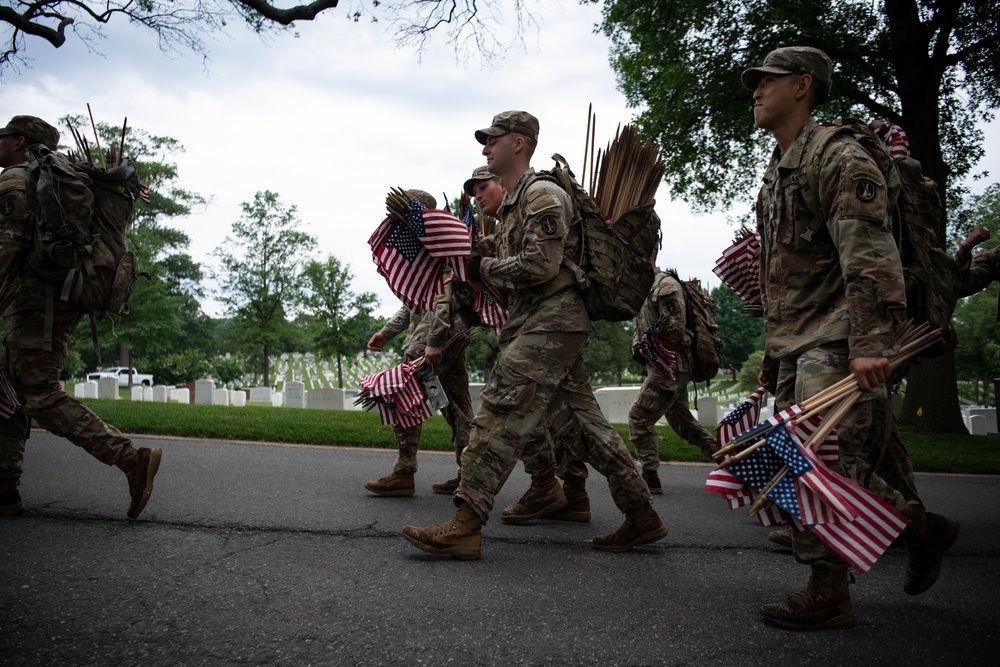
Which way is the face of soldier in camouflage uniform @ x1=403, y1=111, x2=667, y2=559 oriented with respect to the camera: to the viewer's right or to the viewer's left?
to the viewer's left

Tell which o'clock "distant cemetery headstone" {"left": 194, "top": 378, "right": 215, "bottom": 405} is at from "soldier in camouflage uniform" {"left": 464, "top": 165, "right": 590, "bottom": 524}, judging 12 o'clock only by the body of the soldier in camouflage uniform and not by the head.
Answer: The distant cemetery headstone is roughly at 2 o'clock from the soldier in camouflage uniform.

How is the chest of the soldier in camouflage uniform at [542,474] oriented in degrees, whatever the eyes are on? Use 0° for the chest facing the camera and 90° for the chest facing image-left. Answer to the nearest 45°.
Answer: approximately 90°

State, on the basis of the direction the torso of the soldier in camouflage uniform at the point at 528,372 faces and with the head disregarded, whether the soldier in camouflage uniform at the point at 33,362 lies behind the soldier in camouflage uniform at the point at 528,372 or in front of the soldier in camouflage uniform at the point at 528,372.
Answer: in front

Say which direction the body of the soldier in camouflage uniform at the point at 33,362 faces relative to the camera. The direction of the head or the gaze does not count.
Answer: to the viewer's left

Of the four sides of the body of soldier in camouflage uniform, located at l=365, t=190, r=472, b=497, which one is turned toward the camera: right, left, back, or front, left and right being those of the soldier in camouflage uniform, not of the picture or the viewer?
left

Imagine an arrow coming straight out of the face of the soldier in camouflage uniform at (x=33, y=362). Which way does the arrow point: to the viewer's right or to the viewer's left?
to the viewer's left

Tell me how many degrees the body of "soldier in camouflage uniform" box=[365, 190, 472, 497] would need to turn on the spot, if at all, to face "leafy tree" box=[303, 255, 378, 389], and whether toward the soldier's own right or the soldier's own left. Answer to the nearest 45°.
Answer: approximately 90° to the soldier's own right
